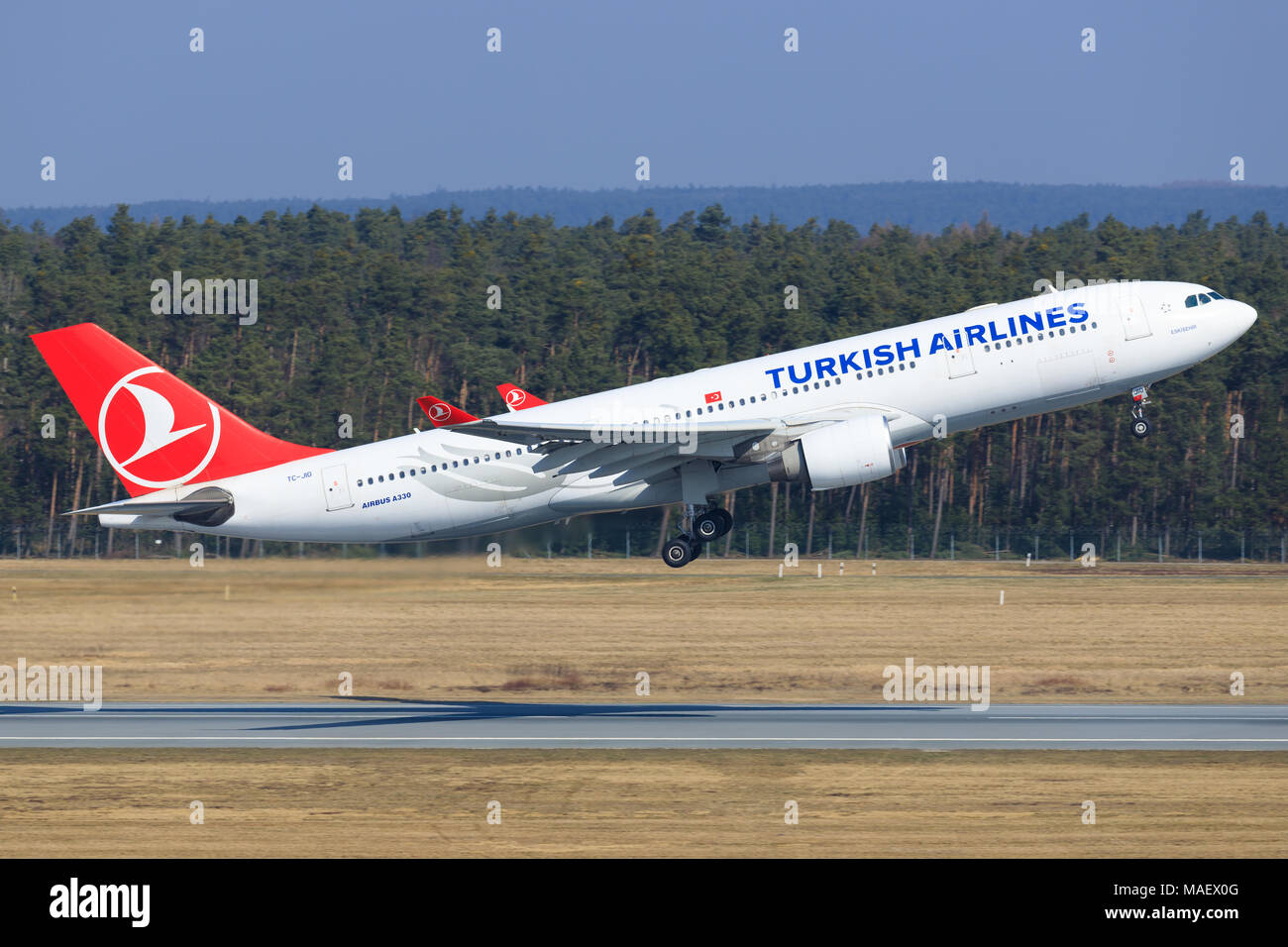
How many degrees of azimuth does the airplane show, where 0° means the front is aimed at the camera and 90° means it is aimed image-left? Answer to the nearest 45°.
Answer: approximately 270°
